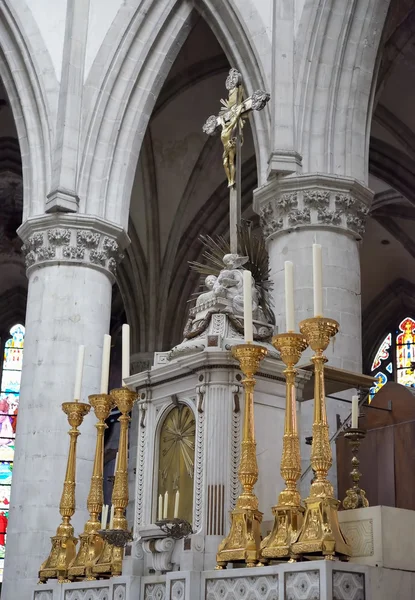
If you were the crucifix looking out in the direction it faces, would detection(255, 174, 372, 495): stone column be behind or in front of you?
behind

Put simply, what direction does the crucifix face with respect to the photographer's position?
facing the viewer and to the left of the viewer

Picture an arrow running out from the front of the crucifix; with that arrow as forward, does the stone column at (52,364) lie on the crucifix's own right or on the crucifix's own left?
on the crucifix's own right

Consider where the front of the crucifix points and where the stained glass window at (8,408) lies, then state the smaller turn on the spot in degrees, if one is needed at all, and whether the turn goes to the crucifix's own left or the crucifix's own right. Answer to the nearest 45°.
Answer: approximately 135° to the crucifix's own right

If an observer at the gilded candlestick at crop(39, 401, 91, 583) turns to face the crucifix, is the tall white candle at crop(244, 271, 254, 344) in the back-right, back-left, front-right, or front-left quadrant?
front-right
